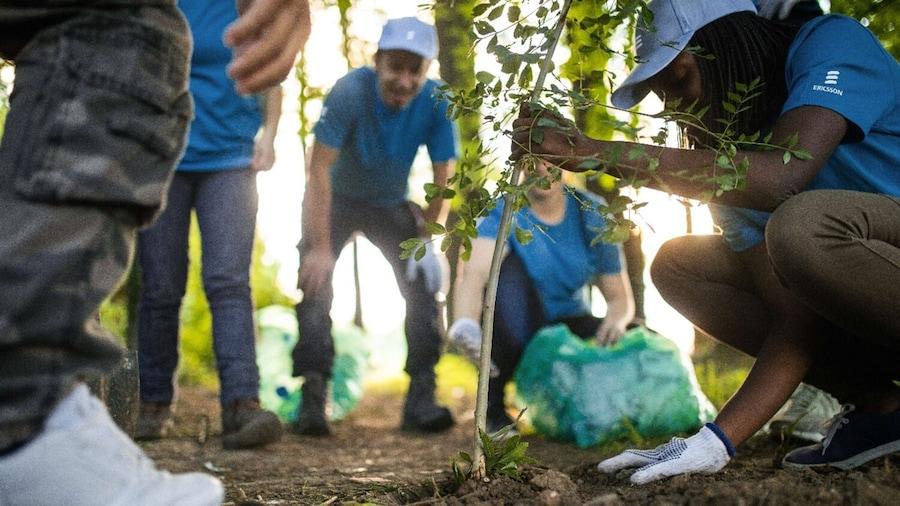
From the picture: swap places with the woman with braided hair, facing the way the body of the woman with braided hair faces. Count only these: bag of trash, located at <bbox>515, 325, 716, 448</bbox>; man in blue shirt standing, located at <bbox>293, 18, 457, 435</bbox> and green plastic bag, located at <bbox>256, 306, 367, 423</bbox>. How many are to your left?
0

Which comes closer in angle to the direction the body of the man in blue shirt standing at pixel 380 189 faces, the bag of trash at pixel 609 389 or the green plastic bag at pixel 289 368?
the bag of trash

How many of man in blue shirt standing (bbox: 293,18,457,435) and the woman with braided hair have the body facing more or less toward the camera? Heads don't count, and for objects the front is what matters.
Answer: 1

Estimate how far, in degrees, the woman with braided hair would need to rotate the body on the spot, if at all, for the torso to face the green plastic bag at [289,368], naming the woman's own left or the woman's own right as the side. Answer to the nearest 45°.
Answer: approximately 45° to the woman's own right

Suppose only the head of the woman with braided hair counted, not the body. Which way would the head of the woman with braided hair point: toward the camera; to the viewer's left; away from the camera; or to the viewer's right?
to the viewer's left

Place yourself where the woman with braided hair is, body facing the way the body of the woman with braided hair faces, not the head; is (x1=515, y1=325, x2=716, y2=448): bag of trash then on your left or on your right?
on your right

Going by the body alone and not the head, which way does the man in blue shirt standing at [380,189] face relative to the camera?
toward the camera

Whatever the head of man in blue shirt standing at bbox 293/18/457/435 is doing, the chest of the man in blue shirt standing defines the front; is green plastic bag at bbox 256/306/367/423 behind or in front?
behind

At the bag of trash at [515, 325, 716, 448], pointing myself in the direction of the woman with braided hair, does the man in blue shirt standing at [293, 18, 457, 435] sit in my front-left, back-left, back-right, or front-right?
back-right

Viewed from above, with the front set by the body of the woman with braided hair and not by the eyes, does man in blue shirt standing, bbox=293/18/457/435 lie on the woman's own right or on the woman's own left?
on the woman's own right

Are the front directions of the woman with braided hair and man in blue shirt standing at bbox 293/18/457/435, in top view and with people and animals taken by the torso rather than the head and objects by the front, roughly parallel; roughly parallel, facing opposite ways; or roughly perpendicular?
roughly perpendicular

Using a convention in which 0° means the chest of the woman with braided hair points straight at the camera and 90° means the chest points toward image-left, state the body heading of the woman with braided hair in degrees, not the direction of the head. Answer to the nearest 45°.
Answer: approximately 90°

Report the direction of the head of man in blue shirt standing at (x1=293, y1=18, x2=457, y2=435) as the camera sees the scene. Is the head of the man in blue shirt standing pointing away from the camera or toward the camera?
toward the camera

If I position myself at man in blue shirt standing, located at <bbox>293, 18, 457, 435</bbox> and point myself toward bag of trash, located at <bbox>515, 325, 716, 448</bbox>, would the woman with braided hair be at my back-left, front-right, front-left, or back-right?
front-right
